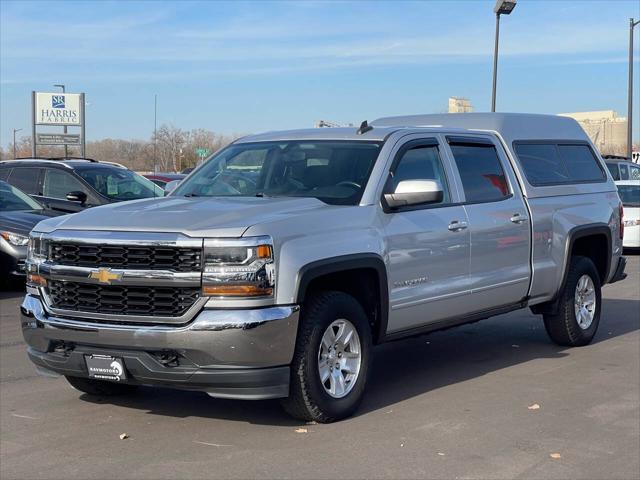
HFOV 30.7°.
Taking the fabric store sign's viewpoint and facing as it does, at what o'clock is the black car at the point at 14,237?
The black car is roughly at 12 o'clock from the fabric store sign.

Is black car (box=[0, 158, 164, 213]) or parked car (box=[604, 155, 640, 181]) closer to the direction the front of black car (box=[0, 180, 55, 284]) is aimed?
the parked car

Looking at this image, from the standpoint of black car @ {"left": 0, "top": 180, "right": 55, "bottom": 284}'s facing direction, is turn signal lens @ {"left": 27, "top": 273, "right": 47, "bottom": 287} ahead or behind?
ahead

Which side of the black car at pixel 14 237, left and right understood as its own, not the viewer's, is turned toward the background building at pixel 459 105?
left

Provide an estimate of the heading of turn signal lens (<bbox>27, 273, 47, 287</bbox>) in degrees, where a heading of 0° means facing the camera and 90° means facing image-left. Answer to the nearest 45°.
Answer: approximately 45°

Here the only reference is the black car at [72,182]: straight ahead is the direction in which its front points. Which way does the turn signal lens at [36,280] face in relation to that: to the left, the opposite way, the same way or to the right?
to the right

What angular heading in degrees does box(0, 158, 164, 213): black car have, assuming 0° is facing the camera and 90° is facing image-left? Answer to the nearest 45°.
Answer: approximately 315°

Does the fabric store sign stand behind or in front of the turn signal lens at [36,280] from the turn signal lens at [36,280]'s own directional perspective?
behind
